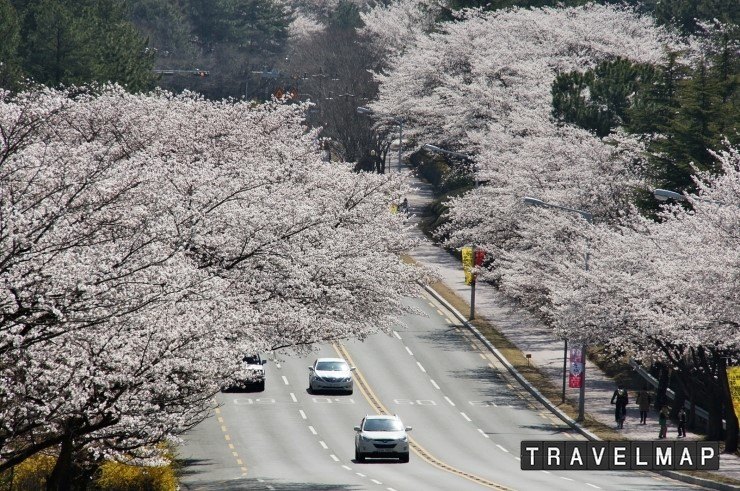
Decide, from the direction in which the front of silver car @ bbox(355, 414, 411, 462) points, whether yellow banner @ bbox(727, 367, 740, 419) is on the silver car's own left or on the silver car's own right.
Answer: on the silver car's own left

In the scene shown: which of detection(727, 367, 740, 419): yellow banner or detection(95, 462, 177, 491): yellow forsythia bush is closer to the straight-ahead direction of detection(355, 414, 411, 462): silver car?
the yellow forsythia bush

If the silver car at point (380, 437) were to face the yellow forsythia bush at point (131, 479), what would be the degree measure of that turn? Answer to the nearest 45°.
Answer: approximately 45° to its right

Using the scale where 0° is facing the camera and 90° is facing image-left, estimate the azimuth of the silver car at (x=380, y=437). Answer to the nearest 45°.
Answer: approximately 0°

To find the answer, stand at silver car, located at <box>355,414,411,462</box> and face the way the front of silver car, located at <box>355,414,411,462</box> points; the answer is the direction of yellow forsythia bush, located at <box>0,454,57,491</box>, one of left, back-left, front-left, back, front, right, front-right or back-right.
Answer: front-right

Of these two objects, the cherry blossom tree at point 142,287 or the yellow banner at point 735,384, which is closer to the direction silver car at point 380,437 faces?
the cherry blossom tree
